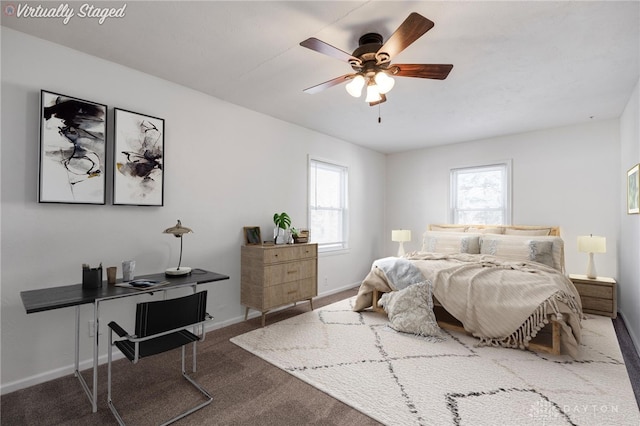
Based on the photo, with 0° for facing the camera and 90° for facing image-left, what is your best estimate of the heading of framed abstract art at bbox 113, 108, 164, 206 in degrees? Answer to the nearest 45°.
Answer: approximately 315°

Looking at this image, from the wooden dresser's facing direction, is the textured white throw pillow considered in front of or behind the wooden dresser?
in front

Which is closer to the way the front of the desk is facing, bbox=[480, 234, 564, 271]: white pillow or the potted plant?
the white pillow

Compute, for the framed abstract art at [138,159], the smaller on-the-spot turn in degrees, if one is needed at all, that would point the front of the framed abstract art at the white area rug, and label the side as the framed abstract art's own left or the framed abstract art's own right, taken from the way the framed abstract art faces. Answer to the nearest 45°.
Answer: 0° — it already faces it

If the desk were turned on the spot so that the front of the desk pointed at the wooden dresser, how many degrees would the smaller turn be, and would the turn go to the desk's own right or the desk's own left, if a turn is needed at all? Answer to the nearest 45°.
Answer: approximately 90° to the desk's own left

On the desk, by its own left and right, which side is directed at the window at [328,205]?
left

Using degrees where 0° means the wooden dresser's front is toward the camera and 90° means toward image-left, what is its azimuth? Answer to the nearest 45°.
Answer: approximately 315°

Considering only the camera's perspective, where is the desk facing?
facing the viewer and to the right of the viewer

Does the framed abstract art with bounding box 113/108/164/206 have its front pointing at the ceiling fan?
yes

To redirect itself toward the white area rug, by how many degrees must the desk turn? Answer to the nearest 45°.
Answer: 0° — it already faces it

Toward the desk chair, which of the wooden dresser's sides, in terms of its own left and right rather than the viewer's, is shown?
right
